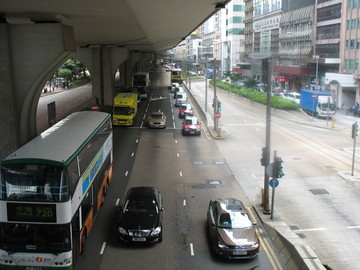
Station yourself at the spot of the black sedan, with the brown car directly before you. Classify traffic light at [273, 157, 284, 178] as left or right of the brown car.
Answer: left

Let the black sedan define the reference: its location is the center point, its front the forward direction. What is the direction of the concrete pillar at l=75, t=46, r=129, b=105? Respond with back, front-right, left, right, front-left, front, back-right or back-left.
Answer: back

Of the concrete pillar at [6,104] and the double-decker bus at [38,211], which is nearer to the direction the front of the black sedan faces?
the double-decker bus

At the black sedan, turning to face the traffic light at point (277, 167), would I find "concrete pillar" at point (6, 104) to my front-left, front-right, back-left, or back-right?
back-left

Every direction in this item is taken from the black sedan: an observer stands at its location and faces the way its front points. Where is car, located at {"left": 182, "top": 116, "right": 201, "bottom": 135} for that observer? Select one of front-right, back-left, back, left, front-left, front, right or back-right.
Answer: back

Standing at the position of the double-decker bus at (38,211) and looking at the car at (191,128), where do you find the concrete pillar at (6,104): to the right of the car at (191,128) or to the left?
left

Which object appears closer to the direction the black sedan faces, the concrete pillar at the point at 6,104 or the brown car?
the brown car

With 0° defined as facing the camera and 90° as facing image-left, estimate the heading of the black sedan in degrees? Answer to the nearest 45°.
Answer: approximately 0°

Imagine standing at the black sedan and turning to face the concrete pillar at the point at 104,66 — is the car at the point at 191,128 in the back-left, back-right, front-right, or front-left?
front-right
